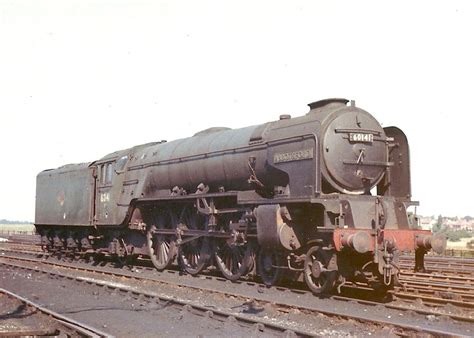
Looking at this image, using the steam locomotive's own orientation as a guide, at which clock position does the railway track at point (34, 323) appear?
The railway track is roughly at 3 o'clock from the steam locomotive.

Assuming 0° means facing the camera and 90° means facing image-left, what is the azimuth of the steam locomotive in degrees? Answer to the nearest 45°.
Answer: approximately 315°
